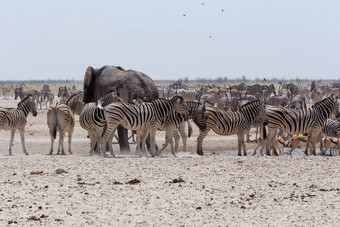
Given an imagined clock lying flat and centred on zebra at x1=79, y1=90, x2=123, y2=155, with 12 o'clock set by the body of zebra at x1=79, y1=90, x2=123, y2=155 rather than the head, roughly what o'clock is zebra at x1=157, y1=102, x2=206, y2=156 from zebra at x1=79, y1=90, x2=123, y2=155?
zebra at x1=157, y1=102, x2=206, y2=156 is roughly at 2 o'clock from zebra at x1=79, y1=90, x2=123, y2=155.

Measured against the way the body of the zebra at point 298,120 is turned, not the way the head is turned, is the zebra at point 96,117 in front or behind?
behind

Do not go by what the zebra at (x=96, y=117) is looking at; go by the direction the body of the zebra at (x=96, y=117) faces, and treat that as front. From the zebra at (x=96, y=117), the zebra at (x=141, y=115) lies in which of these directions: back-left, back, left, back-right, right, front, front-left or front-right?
right

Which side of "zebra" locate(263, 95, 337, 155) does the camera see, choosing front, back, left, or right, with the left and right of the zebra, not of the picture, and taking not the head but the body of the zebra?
right

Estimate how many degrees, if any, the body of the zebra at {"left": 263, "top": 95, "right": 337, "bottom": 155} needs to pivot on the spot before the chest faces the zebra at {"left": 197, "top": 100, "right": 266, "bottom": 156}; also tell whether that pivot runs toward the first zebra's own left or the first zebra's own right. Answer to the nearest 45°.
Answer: approximately 180°

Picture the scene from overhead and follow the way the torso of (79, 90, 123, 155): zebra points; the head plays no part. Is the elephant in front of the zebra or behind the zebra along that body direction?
in front
